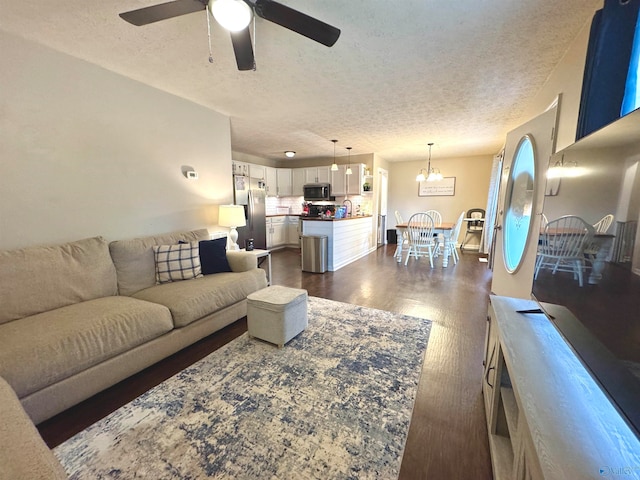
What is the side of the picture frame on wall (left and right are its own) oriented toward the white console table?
front

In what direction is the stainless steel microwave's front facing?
toward the camera

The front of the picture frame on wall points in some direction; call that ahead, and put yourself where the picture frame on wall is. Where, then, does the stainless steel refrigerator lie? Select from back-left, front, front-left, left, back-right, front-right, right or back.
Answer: front-right

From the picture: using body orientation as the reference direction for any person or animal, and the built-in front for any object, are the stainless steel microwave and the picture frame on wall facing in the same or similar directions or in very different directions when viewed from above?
same or similar directions

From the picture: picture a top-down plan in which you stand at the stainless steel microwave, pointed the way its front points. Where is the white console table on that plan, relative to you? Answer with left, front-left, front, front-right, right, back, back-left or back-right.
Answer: front

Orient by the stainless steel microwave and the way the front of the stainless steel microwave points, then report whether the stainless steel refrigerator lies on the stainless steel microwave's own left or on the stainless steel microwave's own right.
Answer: on the stainless steel microwave's own right

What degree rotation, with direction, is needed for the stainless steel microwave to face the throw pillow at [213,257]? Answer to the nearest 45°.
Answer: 0° — it already faces it

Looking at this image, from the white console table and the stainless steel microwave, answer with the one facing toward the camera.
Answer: the stainless steel microwave

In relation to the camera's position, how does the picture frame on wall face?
facing the viewer

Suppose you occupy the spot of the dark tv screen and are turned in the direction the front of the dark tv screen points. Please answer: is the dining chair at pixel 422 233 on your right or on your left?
on your right

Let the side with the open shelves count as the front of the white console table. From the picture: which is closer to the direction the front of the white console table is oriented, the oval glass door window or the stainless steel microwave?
the stainless steel microwave

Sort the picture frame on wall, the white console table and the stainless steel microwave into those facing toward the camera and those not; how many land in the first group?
2

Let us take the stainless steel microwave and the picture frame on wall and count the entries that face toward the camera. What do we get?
2

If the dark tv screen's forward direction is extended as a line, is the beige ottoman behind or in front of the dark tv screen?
in front

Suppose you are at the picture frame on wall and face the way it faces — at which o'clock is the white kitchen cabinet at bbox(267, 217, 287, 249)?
The white kitchen cabinet is roughly at 2 o'clock from the picture frame on wall.

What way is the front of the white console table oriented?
to the viewer's left
